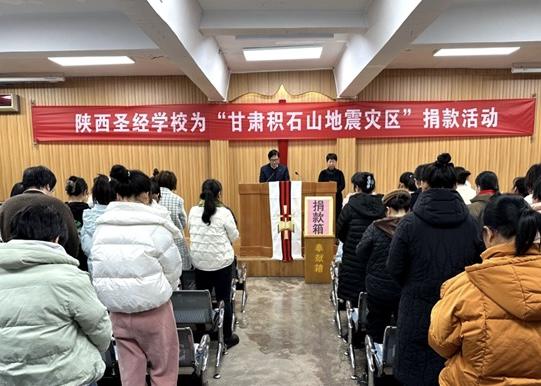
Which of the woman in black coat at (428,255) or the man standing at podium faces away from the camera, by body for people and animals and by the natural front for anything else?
the woman in black coat

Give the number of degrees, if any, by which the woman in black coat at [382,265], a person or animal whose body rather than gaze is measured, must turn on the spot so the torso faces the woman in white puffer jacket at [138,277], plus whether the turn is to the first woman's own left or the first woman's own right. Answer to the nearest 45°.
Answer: approximately 90° to the first woman's own left

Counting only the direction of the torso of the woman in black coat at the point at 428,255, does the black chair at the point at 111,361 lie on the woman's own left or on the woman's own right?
on the woman's own left

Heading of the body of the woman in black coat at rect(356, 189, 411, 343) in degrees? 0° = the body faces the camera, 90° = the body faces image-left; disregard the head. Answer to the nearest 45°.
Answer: approximately 135°

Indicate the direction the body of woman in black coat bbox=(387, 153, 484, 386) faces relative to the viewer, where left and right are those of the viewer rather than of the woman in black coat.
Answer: facing away from the viewer

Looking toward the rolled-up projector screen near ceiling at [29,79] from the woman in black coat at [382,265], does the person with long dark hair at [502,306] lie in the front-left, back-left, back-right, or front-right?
back-left

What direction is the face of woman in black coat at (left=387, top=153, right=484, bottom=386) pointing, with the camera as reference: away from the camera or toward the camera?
away from the camera

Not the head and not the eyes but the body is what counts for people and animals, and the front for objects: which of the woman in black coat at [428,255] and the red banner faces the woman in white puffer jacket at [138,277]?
the red banner

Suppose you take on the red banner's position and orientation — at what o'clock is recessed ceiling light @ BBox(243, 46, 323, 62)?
The recessed ceiling light is roughly at 12 o'clock from the red banner.

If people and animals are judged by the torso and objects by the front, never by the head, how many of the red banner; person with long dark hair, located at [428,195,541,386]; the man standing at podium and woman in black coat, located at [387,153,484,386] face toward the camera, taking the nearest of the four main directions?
2

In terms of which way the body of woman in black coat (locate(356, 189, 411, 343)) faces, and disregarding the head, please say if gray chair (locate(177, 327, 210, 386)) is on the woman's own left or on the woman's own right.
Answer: on the woman's own left

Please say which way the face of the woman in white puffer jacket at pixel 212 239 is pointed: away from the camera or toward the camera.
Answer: away from the camera
